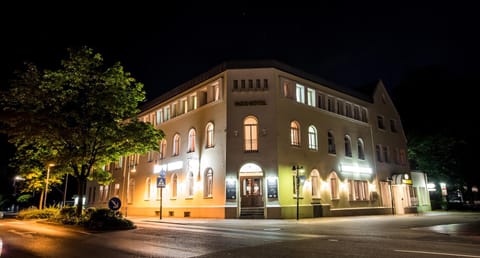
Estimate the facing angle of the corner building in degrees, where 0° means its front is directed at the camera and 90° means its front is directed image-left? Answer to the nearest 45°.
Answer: approximately 0°

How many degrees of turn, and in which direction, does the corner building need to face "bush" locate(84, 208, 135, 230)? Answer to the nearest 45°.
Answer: approximately 45° to its right

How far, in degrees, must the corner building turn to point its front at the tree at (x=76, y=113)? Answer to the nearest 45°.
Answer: approximately 45° to its right
